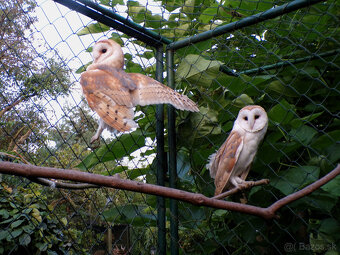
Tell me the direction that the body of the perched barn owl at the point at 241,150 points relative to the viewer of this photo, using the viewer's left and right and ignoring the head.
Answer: facing the viewer and to the right of the viewer

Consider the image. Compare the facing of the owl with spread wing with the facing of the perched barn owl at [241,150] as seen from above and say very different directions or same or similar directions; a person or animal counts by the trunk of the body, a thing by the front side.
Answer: very different directions

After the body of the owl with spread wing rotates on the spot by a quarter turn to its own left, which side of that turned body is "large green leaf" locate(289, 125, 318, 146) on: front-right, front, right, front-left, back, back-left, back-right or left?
back-left

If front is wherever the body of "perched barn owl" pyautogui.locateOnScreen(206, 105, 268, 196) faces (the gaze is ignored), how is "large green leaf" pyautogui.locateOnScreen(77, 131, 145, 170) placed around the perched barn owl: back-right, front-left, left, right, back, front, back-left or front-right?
back-right

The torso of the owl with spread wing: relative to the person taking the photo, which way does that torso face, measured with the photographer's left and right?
facing away from the viewer and to the left of the viewer

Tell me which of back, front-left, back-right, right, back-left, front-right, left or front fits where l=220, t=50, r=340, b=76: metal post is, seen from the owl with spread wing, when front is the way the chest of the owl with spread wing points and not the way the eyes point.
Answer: back-right

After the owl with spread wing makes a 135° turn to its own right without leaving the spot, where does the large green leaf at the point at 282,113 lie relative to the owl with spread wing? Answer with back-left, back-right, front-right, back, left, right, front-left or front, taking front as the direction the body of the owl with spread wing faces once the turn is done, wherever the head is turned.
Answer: front

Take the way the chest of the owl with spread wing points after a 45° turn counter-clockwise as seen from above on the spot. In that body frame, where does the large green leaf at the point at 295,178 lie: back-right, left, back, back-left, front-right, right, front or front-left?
back
